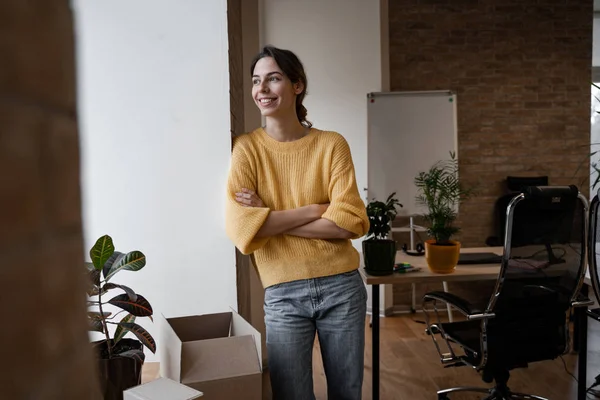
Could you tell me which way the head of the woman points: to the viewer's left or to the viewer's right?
to the viewer's left

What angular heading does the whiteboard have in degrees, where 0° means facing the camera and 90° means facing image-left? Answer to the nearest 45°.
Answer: approximately 0°

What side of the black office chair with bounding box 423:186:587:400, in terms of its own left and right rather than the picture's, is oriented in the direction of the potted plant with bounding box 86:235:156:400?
left

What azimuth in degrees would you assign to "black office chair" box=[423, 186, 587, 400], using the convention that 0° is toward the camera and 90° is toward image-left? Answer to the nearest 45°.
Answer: approximately 135°

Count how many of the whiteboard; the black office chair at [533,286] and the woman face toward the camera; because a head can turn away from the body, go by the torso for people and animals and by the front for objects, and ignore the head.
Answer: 2

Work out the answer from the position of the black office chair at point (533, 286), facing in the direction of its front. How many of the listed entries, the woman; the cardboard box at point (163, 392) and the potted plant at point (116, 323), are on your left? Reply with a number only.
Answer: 3

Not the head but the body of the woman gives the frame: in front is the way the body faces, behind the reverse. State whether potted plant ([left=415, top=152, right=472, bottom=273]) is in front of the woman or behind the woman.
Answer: behind

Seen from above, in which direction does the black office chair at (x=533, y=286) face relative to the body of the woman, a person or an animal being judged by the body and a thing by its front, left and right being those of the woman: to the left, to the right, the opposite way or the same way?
the opposite way

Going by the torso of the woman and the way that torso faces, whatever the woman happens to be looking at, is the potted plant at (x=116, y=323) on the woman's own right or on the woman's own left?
on the woman's own right
